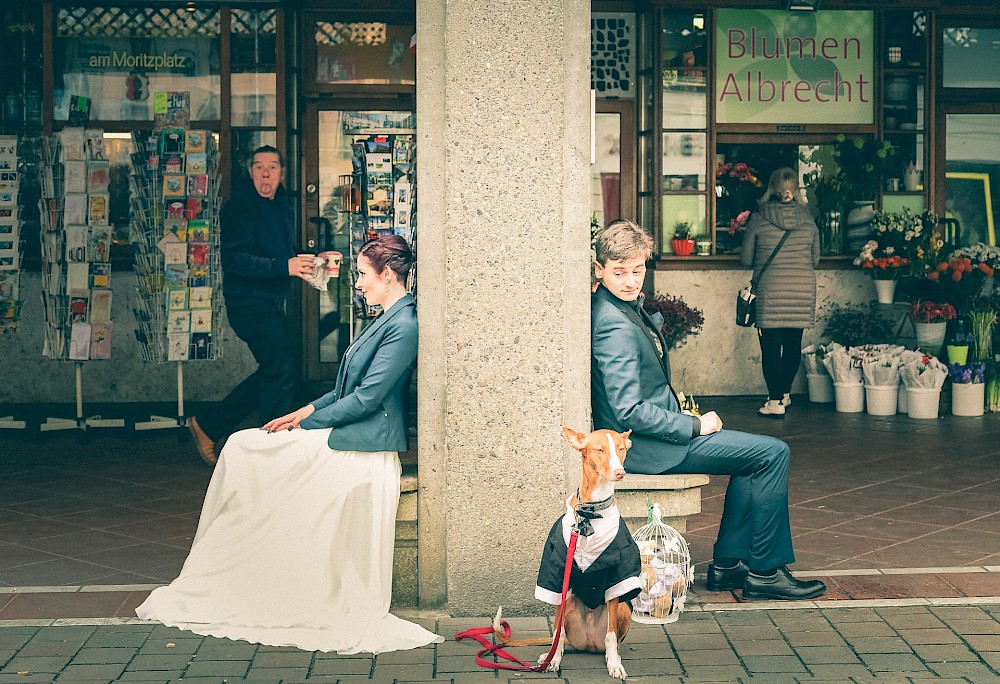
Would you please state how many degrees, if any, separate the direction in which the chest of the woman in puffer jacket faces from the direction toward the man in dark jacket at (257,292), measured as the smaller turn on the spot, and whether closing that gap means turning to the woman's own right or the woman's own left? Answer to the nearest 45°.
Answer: approximately 135° to the woman's own left

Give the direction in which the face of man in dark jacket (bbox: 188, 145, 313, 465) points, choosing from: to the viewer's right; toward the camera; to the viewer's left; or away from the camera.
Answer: toward the camera

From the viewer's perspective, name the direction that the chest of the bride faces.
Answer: to the viewer's left

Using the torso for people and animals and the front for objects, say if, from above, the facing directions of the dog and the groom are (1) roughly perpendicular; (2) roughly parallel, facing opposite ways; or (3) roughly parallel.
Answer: roughly perpendicular

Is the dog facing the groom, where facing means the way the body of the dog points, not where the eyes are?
no

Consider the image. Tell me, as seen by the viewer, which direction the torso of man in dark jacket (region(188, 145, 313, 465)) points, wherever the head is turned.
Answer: to the viewer's right

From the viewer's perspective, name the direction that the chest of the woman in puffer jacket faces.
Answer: away from the camera

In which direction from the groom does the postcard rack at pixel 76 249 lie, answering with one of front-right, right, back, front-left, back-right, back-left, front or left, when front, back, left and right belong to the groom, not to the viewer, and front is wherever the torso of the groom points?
back-left

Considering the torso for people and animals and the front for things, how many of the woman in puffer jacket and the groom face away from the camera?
1

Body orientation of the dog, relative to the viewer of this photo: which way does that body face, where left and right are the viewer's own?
facing the viewer

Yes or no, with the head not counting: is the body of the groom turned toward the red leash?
no

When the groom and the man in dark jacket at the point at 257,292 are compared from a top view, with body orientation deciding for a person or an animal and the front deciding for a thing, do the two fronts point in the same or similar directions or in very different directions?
same or similar directions

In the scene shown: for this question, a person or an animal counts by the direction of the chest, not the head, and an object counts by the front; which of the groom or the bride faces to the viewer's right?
the groom

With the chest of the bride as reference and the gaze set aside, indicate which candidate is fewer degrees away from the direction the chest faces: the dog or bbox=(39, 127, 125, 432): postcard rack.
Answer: the postcard rack

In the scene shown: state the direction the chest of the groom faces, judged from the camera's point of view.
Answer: to the viewer's right
